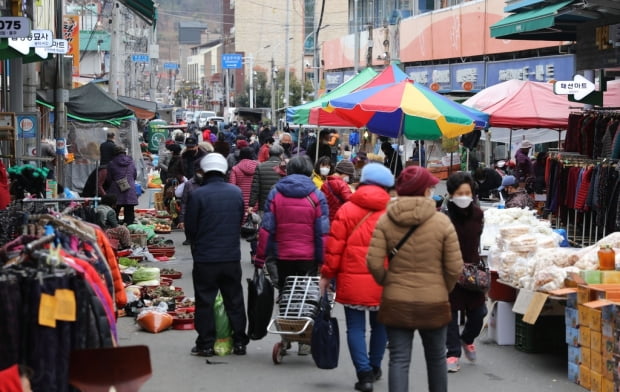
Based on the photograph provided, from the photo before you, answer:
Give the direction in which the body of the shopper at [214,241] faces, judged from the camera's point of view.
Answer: away from the camera

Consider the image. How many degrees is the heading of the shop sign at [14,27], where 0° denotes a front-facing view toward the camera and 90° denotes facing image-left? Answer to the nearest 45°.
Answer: approximately 0°

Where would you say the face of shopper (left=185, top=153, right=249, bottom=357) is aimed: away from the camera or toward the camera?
away from the camera

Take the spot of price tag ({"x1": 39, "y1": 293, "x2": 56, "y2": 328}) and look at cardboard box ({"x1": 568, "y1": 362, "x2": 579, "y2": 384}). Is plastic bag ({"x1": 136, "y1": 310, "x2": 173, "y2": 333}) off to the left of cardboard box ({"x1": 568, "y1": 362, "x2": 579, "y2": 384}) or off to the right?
left

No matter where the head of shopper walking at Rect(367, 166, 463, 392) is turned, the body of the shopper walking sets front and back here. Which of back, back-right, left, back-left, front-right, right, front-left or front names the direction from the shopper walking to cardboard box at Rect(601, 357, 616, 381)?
front-right

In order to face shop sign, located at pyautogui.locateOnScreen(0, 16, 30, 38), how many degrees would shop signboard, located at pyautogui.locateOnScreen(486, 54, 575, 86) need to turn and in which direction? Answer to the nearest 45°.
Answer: approximately 45° to its left

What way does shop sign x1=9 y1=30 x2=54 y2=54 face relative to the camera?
toward the camera

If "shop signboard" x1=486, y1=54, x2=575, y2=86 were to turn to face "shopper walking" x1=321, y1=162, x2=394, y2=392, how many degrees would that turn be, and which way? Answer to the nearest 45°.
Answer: approximately 45° to its left

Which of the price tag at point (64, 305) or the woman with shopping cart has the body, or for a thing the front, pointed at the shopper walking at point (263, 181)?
the woman with shopping cart

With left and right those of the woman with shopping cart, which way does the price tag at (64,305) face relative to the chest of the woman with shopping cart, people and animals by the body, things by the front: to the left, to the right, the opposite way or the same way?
the opposite way

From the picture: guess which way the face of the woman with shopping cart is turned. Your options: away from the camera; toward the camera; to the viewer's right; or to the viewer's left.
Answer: away from the camera

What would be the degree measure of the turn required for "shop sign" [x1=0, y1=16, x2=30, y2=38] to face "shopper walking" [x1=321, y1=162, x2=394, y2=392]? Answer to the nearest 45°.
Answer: approximately 45° to its left

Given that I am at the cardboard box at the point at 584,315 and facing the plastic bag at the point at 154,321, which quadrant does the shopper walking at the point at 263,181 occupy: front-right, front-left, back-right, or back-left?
front-right

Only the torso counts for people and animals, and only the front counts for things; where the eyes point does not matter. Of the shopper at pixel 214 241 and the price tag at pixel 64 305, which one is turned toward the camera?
the price tag

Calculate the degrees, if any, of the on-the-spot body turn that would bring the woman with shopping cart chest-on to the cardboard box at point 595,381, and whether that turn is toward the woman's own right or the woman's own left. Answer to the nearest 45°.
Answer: approximately 135° to the woman's own right

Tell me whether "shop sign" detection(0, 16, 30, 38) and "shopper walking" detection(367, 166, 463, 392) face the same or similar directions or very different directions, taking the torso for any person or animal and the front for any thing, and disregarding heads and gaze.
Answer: very different directions

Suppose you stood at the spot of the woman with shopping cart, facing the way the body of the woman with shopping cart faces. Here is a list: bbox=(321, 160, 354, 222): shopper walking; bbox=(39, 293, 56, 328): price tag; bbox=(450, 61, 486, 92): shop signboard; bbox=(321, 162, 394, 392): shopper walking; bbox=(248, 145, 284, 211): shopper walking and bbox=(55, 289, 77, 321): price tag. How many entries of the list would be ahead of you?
3

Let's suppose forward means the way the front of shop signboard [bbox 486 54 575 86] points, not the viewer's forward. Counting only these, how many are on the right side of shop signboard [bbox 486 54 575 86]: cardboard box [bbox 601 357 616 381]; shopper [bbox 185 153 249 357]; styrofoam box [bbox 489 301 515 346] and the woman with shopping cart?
0

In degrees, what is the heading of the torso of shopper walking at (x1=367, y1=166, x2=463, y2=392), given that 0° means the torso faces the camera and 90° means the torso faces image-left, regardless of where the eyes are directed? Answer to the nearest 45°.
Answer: approximately 180°

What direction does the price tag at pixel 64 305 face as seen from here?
toward the camera
